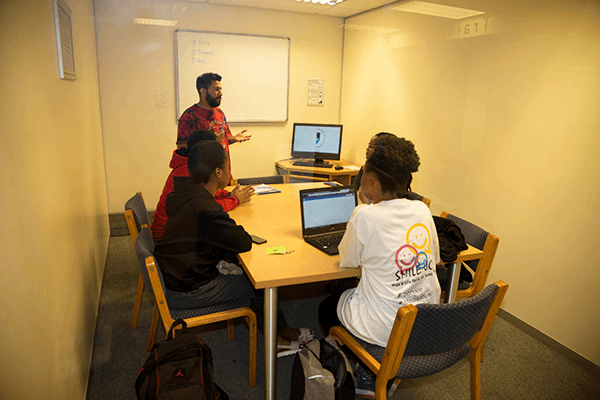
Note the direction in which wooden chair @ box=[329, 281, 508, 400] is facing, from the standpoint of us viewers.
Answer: facing away from the viewer and to the left of the viewer

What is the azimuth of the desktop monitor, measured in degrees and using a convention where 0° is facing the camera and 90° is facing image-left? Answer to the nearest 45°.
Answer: approximately 0°

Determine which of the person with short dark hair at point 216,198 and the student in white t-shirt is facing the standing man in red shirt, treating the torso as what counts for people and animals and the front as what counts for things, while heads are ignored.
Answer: the student in white t-shirt

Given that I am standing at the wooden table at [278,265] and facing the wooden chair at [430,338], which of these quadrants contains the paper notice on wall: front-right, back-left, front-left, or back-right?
back-left

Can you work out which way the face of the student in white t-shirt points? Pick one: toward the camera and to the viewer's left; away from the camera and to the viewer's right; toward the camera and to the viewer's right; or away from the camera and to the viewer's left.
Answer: away from the camera and to the viewer's left

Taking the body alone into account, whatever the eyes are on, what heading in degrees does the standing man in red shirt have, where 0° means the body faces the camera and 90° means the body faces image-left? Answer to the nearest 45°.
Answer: approximately 315°

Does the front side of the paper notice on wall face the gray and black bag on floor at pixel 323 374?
yes
